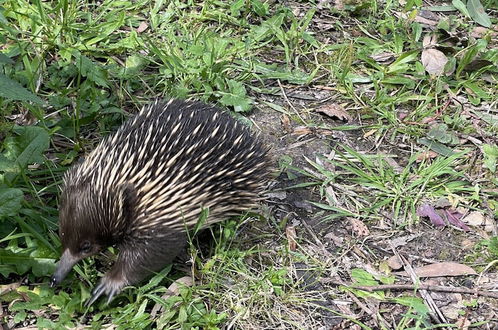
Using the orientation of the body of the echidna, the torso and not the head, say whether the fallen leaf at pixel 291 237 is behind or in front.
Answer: behind

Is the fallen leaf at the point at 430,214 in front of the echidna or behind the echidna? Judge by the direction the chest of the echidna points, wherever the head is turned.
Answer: behind

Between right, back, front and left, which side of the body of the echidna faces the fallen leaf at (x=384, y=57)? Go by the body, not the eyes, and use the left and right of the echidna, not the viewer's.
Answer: back

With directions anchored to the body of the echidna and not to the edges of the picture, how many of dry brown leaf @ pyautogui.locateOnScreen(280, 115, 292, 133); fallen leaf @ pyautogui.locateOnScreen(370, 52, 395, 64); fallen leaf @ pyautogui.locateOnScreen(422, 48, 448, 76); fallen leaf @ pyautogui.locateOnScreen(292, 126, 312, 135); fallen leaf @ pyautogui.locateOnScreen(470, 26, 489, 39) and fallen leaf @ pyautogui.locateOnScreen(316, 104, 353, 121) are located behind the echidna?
6

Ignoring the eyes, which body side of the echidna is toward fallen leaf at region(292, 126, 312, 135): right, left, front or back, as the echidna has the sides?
back

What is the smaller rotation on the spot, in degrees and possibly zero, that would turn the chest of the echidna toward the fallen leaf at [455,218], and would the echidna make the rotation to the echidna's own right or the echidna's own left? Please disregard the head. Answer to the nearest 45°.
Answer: approximately 135° to the echidna's own left

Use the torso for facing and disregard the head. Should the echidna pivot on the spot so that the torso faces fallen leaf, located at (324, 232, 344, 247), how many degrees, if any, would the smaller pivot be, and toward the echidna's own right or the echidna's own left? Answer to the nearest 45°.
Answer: approximately 135° to the echidna's own left

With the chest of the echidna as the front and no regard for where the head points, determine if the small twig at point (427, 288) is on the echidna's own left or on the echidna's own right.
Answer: on the echidna's own left

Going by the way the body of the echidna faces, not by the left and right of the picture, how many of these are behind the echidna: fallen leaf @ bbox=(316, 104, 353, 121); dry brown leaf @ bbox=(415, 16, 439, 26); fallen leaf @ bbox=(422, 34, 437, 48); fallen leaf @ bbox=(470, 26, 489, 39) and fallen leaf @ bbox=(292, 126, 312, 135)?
5

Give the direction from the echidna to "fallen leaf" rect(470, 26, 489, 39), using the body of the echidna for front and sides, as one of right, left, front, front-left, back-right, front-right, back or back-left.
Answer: back

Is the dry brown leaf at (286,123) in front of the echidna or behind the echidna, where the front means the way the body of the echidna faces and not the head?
behind

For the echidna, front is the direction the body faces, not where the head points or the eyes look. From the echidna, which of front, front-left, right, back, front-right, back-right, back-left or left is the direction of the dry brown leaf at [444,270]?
back-left

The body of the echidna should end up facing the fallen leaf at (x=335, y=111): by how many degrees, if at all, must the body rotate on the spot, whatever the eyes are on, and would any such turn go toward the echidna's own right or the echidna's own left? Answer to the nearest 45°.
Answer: approximately 180°

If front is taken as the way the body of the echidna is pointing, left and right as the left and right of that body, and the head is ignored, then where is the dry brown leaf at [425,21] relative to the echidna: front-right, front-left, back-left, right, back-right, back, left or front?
back

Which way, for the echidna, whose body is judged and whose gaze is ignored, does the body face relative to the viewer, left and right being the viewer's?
facing the viewer and to the left of the viewer
